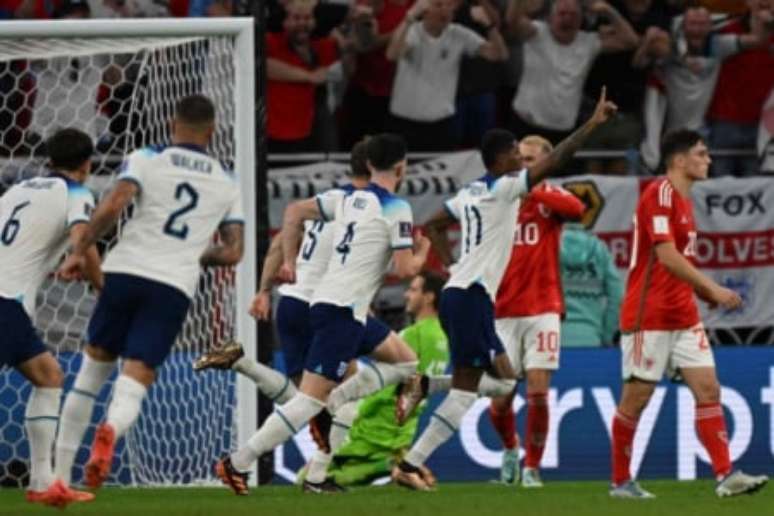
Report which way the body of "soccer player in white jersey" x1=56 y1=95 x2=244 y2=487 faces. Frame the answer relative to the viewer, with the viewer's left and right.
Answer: facing away from the viewer

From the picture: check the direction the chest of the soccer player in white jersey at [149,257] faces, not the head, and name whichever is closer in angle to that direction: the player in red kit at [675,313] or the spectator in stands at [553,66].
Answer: the spectator in stands

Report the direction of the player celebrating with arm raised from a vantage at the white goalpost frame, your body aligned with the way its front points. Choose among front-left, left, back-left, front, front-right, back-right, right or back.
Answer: front-left

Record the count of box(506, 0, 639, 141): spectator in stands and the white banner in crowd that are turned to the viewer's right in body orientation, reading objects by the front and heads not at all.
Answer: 0

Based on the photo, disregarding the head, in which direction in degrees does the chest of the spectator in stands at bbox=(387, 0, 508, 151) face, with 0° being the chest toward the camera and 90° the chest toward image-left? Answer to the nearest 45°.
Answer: approximately 0°

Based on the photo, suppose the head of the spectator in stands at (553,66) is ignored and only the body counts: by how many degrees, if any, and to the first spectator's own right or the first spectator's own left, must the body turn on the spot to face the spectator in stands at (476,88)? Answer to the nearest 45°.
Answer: approximately 90° to the first spectator's own right
